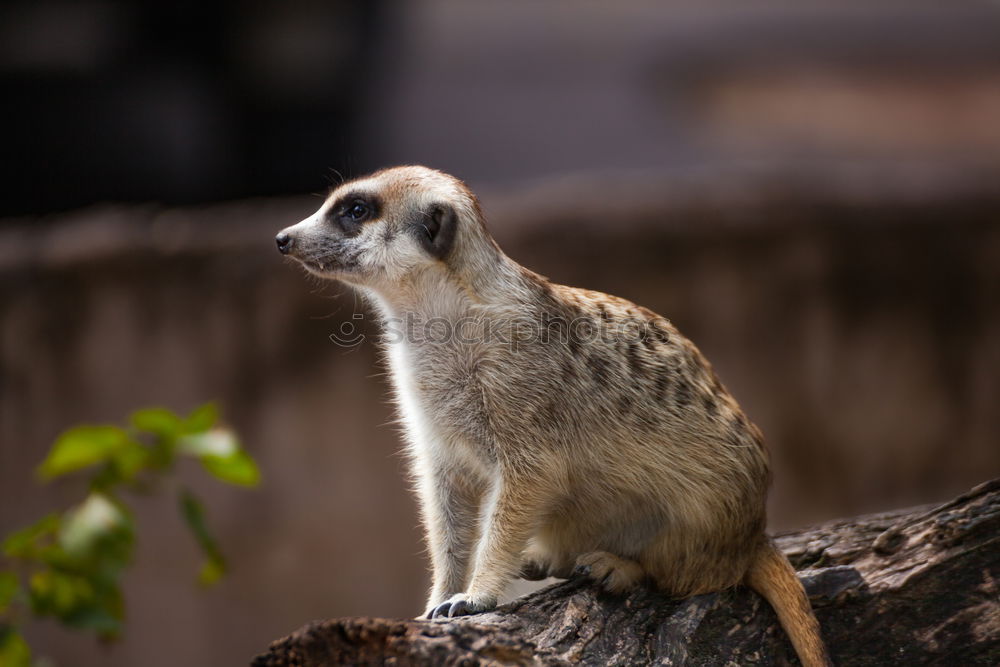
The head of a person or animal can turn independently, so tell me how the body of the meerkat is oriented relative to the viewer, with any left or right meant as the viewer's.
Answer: facing to the left of the viewer

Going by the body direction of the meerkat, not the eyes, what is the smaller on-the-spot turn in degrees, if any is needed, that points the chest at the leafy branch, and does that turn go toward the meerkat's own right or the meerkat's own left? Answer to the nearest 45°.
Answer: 0° — it already faces it
